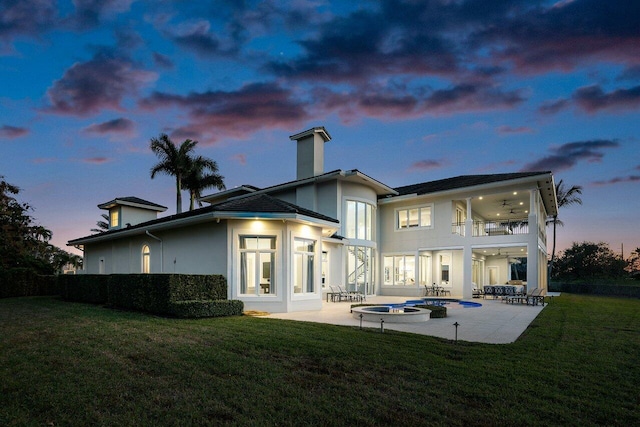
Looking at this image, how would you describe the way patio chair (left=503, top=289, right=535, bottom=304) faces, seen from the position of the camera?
facing to the left of the viewer

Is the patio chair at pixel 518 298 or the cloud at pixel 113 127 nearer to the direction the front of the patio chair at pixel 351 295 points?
the patio chair

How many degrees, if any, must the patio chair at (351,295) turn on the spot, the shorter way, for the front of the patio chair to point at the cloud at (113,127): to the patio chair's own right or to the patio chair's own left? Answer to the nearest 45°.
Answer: approximately 180°

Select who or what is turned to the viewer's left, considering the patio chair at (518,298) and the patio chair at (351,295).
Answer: the patio chair at (518,298)

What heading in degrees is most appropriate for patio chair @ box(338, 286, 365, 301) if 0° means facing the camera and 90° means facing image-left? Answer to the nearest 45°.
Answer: approximately 270°

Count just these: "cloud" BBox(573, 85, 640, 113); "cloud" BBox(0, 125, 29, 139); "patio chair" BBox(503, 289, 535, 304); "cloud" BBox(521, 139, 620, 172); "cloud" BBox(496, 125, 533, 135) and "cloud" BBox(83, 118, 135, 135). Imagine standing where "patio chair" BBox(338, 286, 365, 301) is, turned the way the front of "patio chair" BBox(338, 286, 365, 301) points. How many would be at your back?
2
